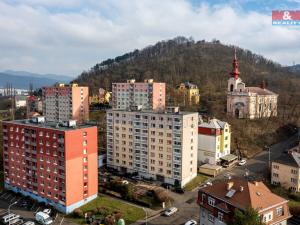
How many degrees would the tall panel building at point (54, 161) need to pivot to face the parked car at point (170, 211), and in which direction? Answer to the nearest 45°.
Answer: approximately 90° to its left

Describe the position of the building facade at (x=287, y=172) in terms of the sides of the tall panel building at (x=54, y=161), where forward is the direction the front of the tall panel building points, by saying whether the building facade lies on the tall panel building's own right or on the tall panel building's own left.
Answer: on the tall panel building's own left

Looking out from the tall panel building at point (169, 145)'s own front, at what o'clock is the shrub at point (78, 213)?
The shrub is roughly at 12 o'clock from the tall panel building.

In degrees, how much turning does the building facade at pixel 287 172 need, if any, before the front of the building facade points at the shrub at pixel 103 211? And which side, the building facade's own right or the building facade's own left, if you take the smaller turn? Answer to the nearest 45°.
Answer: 0° — it already faces it

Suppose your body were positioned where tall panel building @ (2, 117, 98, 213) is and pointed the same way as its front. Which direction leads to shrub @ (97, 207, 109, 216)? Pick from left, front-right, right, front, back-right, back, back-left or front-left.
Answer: left

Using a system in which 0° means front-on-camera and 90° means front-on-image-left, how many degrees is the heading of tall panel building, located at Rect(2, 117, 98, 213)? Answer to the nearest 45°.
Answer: approximately 45°

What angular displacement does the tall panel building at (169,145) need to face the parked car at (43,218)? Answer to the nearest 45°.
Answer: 0° — it already faces it

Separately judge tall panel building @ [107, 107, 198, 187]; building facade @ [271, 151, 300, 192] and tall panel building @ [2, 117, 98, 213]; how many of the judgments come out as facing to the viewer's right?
0

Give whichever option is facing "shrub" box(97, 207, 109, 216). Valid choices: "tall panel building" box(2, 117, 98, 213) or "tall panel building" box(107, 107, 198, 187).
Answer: "tall panel building" box(107, 107, 198, 187)

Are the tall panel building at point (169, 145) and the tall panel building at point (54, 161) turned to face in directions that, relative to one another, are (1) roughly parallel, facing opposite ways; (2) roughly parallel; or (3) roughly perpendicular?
roughly parallel

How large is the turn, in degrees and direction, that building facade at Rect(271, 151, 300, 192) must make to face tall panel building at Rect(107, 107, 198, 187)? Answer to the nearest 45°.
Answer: approximately 45° to its right

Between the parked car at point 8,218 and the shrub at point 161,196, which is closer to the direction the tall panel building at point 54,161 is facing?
the parked car

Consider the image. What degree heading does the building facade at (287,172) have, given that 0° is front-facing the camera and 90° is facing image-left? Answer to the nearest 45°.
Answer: approximately 45°

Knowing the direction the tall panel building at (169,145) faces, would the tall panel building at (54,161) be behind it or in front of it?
in front

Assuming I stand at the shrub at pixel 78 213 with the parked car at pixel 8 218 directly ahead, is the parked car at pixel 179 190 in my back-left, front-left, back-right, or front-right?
back-right

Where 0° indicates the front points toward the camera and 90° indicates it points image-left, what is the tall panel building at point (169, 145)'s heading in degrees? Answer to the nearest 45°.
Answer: approximately 45°

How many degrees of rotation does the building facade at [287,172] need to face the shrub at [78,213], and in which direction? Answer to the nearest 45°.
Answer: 0° — it already faces it
